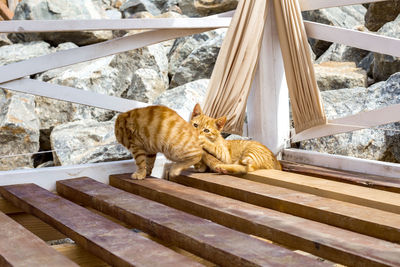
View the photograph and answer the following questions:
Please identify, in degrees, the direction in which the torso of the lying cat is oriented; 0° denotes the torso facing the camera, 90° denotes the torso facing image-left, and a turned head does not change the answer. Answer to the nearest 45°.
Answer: approximately 90°

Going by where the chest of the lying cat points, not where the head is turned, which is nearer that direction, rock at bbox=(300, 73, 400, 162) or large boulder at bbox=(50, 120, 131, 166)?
the large boulder

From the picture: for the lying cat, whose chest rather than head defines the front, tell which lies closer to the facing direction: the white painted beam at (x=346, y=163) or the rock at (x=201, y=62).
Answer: the rock

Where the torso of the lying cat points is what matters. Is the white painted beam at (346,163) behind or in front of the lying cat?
behind

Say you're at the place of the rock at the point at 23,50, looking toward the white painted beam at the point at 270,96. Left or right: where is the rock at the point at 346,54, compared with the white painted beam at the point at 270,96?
left
